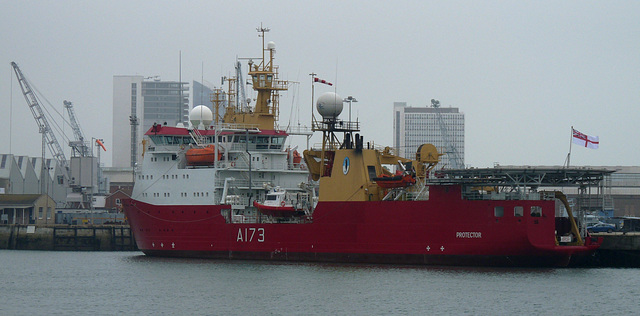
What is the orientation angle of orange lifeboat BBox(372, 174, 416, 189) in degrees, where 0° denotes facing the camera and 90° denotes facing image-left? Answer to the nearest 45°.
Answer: approximately 90°
